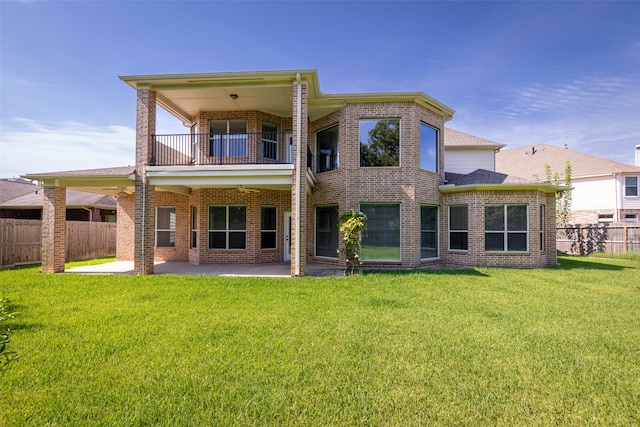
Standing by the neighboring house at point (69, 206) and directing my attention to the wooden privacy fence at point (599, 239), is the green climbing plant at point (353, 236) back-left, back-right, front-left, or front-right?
front-right

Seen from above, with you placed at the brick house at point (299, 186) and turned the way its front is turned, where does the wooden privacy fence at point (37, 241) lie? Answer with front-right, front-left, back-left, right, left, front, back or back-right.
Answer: left

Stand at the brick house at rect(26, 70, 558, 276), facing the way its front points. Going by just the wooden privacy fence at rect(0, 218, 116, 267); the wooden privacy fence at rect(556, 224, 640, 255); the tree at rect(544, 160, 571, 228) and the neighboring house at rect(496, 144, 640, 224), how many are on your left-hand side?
1

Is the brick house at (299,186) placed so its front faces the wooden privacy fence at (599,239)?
no

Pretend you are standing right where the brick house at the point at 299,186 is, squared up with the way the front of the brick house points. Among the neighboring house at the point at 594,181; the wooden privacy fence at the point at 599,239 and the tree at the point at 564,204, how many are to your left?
0

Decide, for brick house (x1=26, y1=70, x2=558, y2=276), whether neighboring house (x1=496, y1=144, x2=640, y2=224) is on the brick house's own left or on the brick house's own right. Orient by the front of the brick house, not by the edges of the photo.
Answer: on the brick house's own right

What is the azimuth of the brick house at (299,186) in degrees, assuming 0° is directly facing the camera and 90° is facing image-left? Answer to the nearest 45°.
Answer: approximately 180°

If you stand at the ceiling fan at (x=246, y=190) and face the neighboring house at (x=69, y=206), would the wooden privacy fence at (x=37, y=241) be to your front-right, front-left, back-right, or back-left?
front-left
